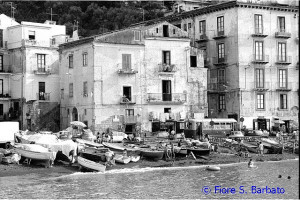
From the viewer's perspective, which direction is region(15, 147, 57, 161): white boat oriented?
to the viewer's left

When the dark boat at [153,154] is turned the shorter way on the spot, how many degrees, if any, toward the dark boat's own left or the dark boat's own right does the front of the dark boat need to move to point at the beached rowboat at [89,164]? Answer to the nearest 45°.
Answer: approximately 45° to the dark boat's own left

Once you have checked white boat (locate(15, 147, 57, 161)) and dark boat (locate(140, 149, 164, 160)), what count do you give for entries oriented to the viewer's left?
2

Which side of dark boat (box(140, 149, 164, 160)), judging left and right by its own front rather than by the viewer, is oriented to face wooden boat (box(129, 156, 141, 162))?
front

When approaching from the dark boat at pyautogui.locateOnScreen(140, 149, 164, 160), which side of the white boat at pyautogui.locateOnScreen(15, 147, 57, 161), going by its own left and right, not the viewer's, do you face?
back
